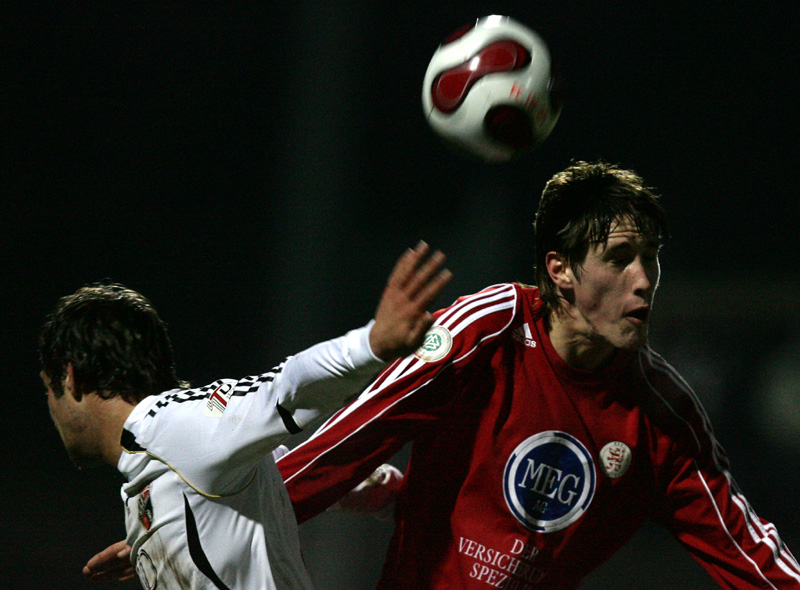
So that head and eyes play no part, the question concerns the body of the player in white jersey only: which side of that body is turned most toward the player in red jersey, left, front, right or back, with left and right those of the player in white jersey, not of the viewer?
back

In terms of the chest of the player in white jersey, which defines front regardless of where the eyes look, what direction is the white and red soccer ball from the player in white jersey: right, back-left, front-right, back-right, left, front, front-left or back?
back-right

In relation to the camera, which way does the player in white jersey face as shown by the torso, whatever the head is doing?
to the viewer's left

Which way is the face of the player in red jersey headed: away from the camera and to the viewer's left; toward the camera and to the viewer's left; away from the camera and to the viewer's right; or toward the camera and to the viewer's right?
toward the camera and to the viewer's right
